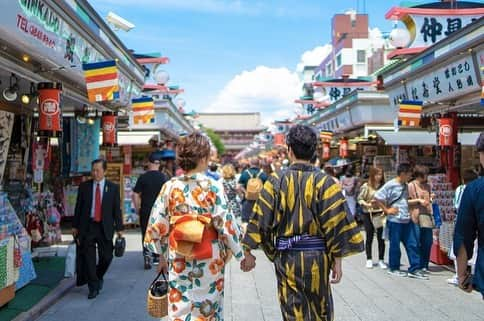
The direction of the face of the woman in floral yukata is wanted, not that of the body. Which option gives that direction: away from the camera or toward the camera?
away from the camera

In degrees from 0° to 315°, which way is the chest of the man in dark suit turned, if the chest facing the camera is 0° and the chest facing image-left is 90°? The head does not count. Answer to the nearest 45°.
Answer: approximately 0°

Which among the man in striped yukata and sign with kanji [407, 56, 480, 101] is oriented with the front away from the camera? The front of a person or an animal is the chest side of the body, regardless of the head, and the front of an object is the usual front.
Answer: the man in striped yukata

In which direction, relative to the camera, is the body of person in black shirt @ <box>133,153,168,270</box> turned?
away from the camera

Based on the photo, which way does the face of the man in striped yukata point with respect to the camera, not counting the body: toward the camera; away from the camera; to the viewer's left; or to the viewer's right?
away from the camera

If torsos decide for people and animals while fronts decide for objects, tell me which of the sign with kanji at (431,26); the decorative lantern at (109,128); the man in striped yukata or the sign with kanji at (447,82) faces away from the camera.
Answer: the man in striped yukata

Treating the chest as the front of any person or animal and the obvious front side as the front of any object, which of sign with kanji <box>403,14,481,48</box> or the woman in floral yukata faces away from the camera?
the woman in floral yukata

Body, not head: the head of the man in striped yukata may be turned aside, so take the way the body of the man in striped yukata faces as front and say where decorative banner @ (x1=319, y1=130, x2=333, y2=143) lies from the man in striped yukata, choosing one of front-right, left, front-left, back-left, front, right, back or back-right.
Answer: front

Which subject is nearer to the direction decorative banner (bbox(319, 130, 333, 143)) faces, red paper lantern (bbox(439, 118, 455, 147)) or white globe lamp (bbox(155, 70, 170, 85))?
the red paper lantern

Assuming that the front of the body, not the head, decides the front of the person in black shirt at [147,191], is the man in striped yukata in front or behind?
behind

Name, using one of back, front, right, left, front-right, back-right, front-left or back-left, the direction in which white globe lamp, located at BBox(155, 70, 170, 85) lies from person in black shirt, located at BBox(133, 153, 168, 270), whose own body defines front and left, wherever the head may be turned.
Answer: front

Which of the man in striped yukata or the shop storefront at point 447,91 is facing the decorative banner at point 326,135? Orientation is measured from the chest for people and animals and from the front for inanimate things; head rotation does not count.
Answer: the man in striped yukata

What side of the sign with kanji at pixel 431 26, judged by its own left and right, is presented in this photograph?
front
